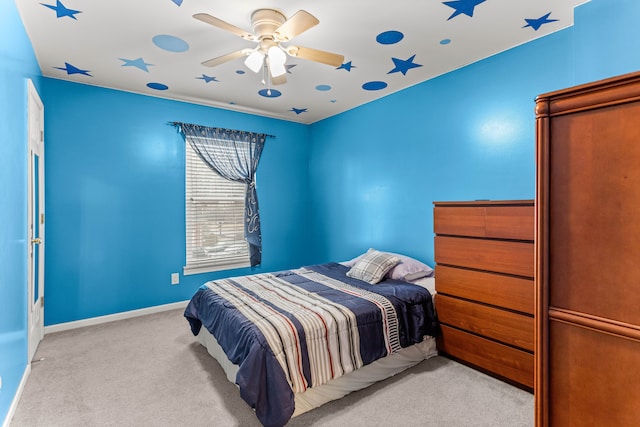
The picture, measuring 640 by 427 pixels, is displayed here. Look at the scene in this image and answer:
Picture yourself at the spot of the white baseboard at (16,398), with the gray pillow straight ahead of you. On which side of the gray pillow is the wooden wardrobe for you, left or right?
right

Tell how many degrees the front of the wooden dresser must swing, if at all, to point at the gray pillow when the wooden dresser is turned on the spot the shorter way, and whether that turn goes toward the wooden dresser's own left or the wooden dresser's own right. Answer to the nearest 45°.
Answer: approximately 90° to the wooden dresser's own right

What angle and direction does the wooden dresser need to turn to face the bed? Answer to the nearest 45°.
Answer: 0° — it already faces it

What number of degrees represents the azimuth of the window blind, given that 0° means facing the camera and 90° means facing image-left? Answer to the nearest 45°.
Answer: approximately 315°

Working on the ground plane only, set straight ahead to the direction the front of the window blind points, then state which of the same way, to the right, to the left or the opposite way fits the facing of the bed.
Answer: to the right

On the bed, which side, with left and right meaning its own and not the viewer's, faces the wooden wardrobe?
left

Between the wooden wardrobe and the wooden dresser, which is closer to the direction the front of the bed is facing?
the wooden wardrobe

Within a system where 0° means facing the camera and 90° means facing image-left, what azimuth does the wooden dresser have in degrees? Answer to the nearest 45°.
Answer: approximately 45°
